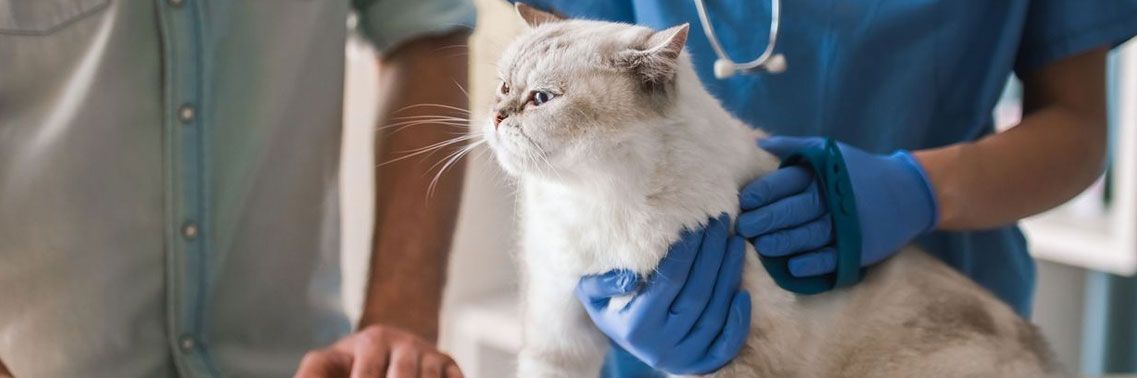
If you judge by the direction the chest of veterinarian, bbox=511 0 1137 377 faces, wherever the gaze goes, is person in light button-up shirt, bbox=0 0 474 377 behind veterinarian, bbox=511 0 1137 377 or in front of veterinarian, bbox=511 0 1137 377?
in front

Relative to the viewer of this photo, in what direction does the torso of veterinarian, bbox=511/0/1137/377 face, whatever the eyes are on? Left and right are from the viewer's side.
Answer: facing the viewer and to the left of the viewer
